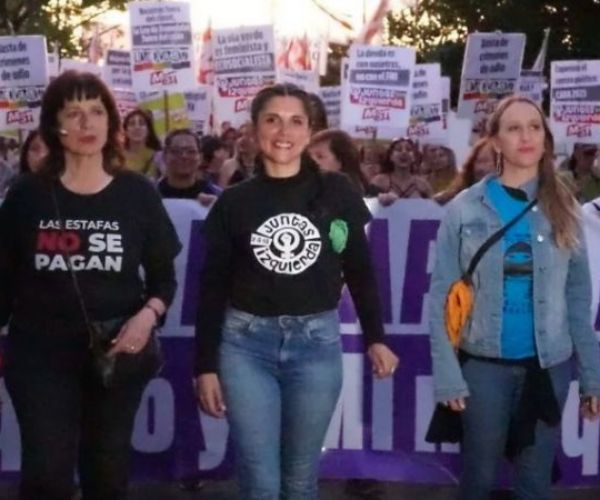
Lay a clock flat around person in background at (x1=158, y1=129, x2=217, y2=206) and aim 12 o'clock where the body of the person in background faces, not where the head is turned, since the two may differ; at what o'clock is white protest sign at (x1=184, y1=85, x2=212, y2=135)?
The white protest sign is roughly at 6 o'clock from the person in background.

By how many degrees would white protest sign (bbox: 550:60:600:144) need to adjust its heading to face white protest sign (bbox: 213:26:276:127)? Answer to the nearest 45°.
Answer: approximately 90° to its right

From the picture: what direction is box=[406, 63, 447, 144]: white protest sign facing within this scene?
toward the camera

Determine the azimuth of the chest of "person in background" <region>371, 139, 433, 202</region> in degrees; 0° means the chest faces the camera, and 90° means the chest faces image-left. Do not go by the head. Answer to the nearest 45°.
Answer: approximately 0°

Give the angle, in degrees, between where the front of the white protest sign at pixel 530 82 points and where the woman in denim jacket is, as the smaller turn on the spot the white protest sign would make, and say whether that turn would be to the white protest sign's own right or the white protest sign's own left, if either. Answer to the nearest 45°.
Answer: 0° — it already faces them

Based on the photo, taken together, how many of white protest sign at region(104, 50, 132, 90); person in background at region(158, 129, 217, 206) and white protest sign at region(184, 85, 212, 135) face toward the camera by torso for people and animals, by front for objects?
3

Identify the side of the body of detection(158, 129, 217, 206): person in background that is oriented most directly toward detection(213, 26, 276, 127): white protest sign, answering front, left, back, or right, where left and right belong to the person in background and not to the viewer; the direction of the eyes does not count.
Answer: back

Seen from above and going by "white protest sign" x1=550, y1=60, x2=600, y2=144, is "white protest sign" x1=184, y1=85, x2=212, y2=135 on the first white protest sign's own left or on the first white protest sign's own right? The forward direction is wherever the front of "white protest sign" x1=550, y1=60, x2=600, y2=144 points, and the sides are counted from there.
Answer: on the first white protest sign's own right

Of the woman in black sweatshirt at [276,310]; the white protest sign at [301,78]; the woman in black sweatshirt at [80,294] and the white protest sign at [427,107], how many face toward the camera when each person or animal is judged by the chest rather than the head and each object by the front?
4

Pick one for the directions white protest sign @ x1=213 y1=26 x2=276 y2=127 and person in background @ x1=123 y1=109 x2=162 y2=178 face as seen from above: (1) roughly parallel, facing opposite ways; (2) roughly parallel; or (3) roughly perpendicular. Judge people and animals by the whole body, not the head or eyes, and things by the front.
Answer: roughly parallel

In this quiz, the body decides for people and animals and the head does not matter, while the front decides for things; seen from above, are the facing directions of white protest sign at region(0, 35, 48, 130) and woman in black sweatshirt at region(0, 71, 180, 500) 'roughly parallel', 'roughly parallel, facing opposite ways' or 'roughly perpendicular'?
roughly parallel

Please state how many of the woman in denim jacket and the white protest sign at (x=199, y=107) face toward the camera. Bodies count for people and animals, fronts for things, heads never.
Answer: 2

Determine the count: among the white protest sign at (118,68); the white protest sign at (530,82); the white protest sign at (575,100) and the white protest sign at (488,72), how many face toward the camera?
4

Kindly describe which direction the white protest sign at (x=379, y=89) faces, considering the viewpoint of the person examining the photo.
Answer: facing the viewer

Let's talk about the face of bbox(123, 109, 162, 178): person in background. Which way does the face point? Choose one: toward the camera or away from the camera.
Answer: toward the camera
